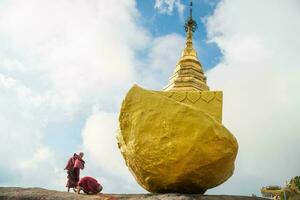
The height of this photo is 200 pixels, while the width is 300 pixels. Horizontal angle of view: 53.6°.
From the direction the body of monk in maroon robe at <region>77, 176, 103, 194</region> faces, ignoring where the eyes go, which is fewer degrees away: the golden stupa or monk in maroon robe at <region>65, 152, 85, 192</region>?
the golden stupa

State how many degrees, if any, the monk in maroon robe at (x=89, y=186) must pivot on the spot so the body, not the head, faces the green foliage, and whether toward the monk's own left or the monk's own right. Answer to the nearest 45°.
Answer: approximately 45° to the monk's own left

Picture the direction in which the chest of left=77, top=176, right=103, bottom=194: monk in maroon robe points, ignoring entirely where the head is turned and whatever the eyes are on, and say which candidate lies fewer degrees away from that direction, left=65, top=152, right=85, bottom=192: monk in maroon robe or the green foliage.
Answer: the green foliage

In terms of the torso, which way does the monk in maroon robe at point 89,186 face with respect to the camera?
to the viewer's right

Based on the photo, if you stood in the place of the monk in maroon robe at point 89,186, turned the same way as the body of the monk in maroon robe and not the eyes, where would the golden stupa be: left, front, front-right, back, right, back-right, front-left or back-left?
front-right

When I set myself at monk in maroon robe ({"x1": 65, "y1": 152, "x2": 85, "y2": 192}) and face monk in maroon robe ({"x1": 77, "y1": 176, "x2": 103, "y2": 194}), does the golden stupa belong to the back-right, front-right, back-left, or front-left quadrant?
front-left
